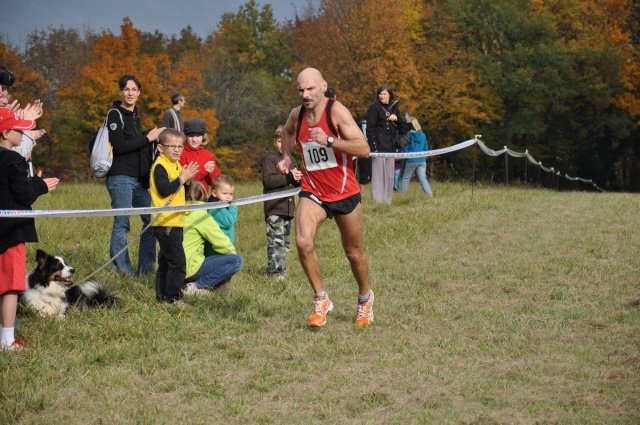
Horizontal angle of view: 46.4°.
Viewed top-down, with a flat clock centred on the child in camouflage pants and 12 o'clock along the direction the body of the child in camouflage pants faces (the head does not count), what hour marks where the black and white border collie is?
The black and white border collie is roughly at 3 o'clock from the child in camouflage pants.

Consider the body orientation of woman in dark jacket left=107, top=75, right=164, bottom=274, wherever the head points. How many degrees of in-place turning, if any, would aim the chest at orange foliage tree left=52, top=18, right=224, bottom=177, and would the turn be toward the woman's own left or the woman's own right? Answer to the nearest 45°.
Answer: approximately 135° to the woman's own left

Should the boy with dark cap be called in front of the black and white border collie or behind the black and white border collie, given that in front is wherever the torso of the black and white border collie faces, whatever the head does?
behind

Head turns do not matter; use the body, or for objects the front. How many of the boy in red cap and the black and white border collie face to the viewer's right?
1

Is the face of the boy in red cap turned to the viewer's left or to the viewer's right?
to the viewer's right

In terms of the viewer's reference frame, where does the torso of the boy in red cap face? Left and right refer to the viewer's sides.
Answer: facing to the right of the viewer

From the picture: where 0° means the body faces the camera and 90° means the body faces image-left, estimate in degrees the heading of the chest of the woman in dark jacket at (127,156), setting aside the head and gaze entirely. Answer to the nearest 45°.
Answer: approximately 315°

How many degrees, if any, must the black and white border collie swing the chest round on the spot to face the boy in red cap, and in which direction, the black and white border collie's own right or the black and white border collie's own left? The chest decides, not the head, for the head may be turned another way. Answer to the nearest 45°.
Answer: approximately 45° to the black and white border collie's own left

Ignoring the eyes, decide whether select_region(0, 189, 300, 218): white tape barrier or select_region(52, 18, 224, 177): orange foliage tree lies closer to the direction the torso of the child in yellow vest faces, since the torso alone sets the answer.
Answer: the white tape barrier

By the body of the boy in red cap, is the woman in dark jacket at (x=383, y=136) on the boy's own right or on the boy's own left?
on the boy's own left

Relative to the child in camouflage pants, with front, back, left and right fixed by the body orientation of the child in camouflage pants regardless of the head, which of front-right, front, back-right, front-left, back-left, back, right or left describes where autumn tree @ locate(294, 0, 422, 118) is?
back-left

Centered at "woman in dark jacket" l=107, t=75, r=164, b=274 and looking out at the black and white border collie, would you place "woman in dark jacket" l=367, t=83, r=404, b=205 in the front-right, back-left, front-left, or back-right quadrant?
back-left
